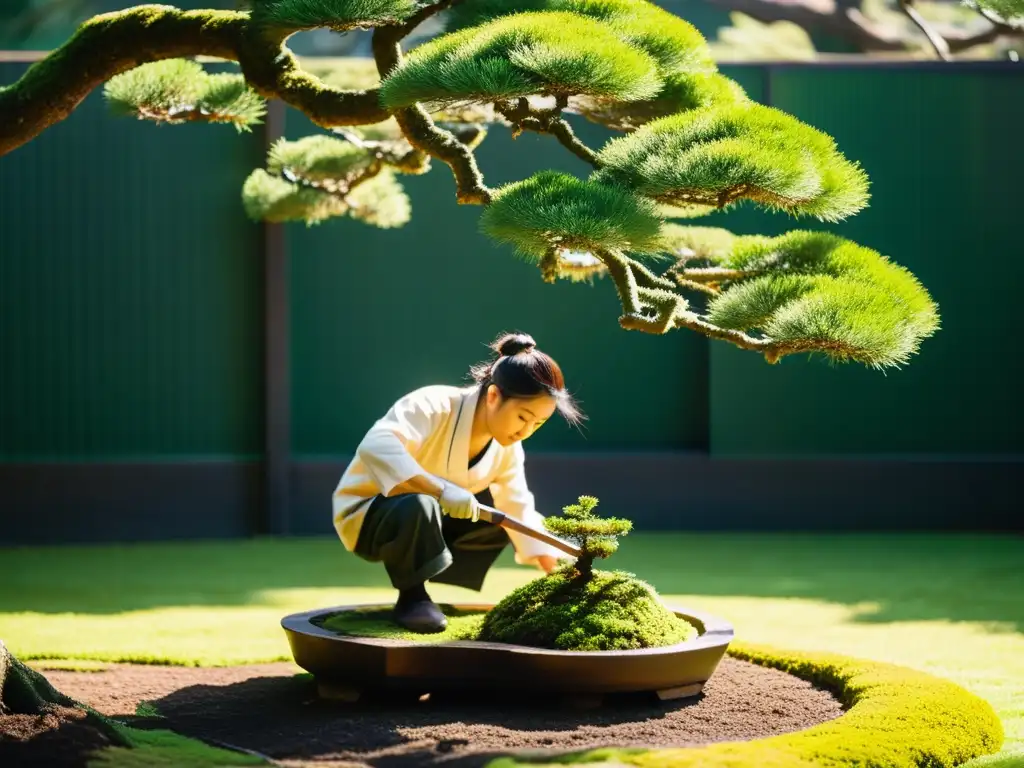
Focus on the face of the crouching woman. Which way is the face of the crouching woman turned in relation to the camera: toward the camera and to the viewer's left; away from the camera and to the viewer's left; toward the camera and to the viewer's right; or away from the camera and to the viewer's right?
toward the camera and to the viewer's right

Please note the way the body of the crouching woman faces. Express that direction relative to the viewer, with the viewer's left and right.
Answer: facing the viewer and to the right of the viewer
